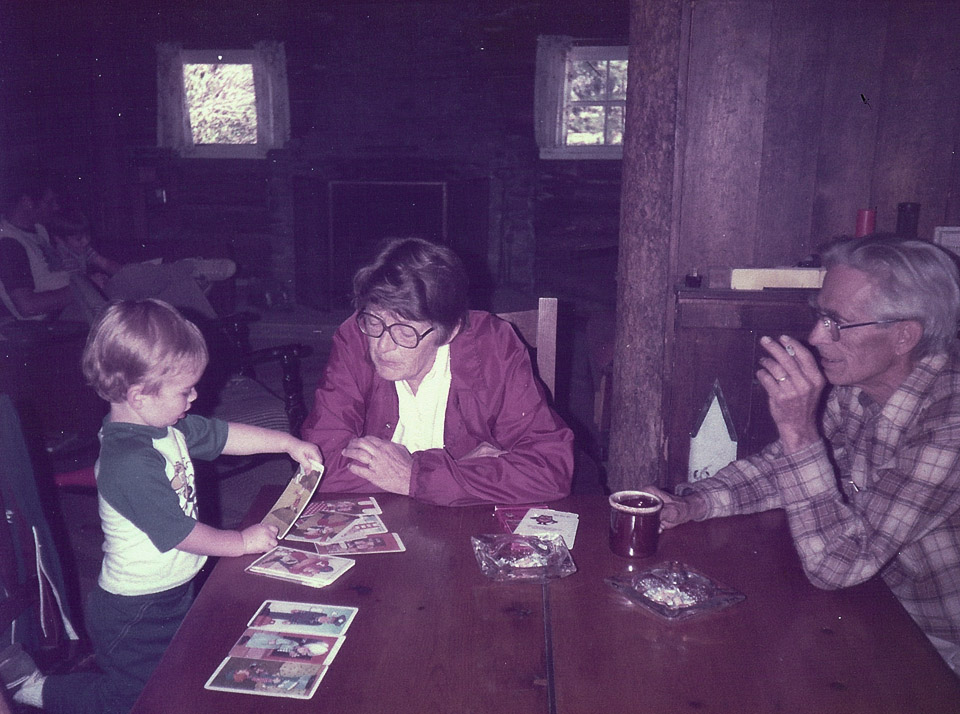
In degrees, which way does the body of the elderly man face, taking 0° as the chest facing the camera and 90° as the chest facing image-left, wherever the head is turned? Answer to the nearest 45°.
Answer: approximately 90°

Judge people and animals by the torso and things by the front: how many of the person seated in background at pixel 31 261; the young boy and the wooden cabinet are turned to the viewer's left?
0

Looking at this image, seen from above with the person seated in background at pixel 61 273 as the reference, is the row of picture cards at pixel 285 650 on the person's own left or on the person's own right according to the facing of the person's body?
on the person's own right

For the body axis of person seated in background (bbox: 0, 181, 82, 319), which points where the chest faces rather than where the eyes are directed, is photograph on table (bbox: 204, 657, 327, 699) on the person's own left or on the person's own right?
on the person's own right

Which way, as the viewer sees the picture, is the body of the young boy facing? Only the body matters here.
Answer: to the viewer's right

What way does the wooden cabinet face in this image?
toward the camera

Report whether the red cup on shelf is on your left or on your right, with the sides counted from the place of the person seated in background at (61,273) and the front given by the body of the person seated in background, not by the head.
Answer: on your right

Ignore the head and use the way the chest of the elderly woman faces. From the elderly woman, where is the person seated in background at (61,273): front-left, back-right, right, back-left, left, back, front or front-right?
right

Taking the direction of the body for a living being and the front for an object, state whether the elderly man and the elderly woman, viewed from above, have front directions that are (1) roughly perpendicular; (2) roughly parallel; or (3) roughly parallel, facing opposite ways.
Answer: roughly perpendicular

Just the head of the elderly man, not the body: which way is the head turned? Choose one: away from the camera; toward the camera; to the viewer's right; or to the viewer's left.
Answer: to the viewer's left

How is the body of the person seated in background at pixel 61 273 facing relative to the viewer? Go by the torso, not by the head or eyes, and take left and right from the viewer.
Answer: facing to the right of the viewer

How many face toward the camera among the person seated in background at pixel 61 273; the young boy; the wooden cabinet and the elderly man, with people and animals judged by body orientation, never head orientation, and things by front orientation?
1

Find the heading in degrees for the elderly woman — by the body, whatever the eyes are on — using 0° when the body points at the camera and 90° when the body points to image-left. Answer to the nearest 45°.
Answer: approximately 45°

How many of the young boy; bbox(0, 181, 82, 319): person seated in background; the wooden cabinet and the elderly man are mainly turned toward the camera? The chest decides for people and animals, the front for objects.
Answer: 1

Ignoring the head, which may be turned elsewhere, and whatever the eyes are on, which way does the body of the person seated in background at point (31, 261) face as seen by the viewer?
to the viewer's right

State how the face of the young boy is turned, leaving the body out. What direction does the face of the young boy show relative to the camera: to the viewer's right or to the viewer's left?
to the viewer's right
